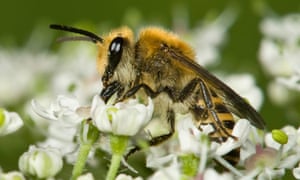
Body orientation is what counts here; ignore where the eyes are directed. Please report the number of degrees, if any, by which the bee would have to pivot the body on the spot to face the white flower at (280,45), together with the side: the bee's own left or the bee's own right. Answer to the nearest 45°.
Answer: approximately 135° to the bee's own right

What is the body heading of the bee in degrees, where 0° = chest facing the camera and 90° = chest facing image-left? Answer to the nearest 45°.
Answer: approximately 90°

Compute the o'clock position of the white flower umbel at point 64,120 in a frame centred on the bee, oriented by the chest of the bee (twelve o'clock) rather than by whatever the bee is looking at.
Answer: The white flower umbel is roughly at 12 o'clock from the bee.

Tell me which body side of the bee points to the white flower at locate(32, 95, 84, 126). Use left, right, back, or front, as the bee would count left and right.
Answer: front

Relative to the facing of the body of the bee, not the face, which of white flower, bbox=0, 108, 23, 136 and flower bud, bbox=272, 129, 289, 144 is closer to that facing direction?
the white flower

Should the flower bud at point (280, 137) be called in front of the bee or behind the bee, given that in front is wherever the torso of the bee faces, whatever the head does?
behind
